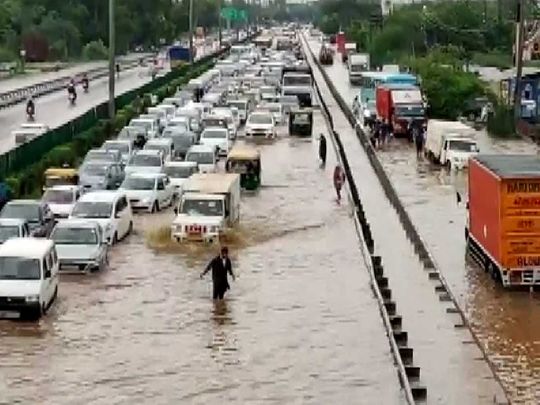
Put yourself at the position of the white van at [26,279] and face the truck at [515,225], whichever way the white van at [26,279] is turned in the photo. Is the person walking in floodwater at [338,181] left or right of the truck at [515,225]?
left

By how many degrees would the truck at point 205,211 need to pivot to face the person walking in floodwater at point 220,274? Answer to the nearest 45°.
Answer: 0° — it already faces them

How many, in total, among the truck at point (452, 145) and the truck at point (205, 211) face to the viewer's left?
0

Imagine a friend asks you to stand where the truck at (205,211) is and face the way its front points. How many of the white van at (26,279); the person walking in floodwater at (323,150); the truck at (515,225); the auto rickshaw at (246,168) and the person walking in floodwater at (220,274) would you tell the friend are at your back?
2

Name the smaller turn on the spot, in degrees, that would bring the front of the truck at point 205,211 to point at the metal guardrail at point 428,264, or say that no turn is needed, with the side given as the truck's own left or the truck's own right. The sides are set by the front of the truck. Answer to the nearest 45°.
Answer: approximately 45° to the truck's own left

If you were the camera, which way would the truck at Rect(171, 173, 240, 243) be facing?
facing the viewer

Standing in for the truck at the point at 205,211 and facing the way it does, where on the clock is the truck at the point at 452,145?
the truck at the point at 452,145 is roughly at 7 o'clock from the truck at the point at 205,211.

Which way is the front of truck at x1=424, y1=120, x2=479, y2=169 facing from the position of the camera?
facing the viewer and to the right of the viewer

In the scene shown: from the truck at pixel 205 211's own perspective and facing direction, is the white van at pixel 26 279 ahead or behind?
ahead
